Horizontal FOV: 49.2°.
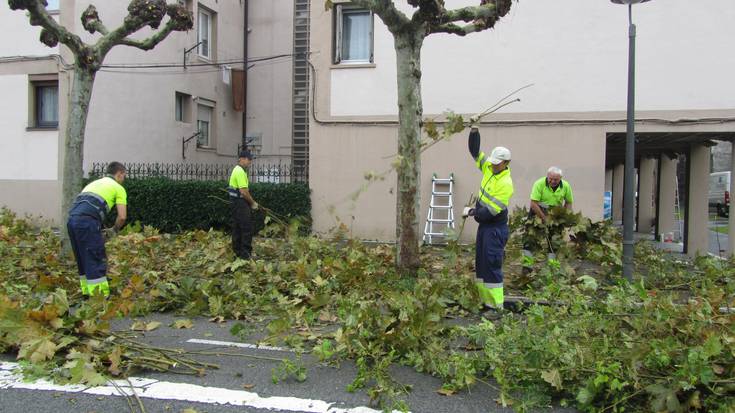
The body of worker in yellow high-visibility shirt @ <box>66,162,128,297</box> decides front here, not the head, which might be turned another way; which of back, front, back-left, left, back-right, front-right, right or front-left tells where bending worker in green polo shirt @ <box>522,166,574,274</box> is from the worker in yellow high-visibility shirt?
front-right

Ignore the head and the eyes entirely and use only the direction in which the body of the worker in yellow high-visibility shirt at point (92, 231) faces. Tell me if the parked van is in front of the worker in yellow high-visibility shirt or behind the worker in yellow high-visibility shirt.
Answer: in front

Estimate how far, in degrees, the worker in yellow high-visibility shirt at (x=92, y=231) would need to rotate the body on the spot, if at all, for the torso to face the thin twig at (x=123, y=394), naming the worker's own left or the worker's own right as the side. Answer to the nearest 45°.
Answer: approximately 135° to the worker's own right

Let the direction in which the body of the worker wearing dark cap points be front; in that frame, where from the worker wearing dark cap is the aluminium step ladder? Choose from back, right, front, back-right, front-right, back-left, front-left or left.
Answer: front-left

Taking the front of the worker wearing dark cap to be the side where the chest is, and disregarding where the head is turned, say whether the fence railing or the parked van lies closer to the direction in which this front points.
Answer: the parked van

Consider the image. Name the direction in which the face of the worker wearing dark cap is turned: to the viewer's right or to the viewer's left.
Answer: to the viewer's right

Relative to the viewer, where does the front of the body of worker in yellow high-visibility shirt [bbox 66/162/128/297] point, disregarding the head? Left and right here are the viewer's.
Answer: facing away from the viewer and to the right of the viewer

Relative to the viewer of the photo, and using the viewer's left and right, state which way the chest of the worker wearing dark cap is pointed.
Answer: facing to the right of the viewer

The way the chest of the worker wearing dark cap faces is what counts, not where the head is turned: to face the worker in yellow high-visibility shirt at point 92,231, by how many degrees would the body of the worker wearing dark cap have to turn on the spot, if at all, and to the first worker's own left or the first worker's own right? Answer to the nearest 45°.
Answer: approximately 135° to the first worker's own right

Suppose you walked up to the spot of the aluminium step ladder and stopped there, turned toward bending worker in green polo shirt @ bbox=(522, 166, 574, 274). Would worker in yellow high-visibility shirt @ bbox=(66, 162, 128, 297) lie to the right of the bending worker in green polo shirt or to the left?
right

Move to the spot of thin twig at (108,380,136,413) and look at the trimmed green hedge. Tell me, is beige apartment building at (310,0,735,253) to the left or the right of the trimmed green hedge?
right
